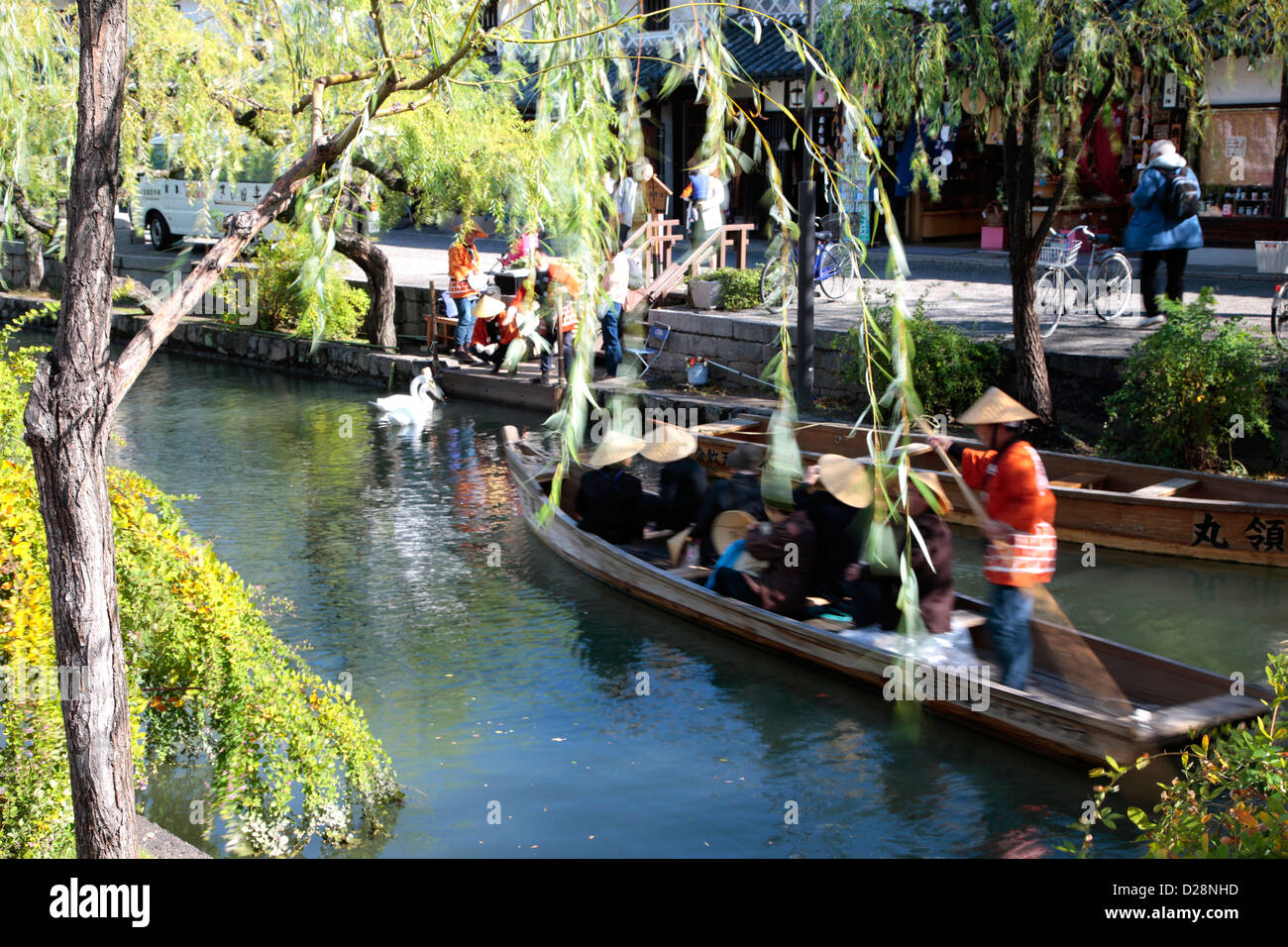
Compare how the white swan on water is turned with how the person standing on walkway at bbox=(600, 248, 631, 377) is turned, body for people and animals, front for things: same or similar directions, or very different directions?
very different directions

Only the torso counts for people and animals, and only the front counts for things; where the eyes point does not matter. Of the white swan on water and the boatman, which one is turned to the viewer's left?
the boatman

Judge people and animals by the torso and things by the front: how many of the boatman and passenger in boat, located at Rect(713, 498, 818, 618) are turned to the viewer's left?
2

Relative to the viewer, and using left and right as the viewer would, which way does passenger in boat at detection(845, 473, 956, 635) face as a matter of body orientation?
facing to the left of the viewer

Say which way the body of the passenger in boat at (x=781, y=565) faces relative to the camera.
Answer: to the viewer's left

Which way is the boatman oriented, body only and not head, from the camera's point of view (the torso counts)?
to the viewer's left

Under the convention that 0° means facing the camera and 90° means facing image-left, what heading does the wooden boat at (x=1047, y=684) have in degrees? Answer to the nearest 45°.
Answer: approximately 135°

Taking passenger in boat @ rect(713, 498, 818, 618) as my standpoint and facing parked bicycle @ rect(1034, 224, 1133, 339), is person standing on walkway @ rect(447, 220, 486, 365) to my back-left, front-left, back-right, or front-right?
front-left

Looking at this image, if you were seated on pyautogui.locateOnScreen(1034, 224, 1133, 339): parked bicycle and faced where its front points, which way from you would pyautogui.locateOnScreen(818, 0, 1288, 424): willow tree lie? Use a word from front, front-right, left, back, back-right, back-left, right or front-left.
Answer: front-left

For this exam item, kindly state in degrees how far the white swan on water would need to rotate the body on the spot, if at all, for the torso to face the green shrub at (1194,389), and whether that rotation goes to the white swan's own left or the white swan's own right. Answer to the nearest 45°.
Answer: approximately 45° to the white swan's own right

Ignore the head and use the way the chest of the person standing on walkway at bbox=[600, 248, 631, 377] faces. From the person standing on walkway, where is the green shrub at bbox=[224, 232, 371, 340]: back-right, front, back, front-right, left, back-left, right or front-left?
front-right

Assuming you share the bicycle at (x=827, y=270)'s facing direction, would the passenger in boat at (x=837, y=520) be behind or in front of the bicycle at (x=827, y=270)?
in front

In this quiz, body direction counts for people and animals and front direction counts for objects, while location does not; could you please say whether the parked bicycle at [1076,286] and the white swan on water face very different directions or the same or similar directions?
very different directions
